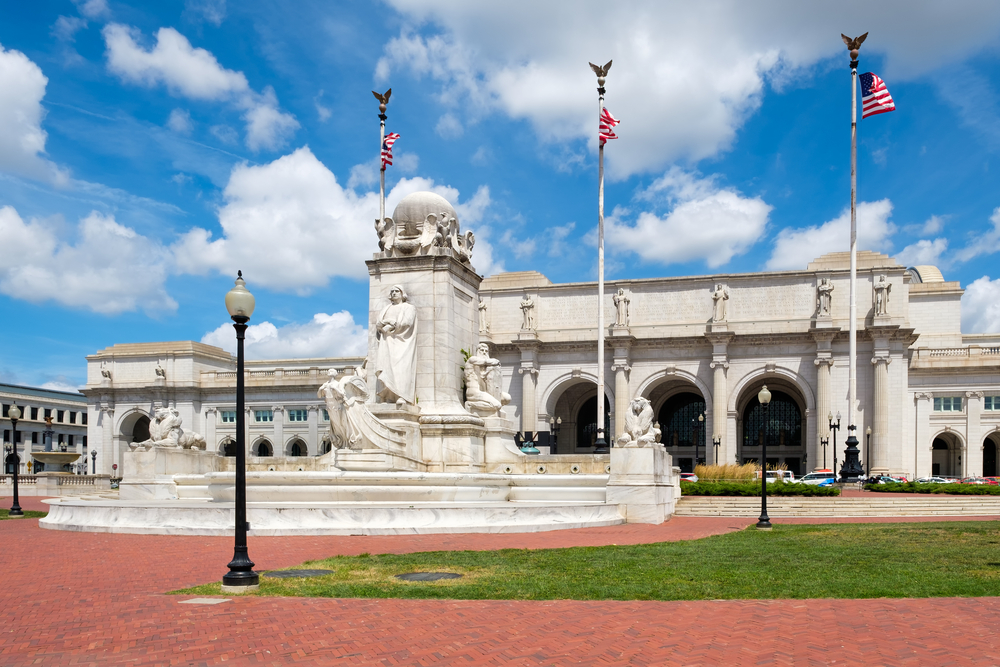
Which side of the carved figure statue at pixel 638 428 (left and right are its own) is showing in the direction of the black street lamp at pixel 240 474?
front

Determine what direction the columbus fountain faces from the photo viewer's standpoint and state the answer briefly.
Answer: facing the viewer and to the left of the viewer

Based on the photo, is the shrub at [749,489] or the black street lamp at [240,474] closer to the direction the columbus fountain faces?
the black street lamp

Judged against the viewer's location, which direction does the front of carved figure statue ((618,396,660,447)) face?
facing the viewer

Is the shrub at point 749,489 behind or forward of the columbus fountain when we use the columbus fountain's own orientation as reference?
behind

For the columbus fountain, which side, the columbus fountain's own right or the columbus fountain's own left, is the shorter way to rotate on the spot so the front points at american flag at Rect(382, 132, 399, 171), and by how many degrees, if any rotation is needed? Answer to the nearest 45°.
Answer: approximately 135° to the columbus fountain's own right

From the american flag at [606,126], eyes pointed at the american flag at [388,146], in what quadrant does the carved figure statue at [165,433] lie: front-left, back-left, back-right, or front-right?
front-left

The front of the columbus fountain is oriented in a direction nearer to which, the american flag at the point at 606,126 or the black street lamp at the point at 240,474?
the black street lamp

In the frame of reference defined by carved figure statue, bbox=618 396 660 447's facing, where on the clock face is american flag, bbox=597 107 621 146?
The american flag is roughly at 6 o'clock from the carved figure statue.

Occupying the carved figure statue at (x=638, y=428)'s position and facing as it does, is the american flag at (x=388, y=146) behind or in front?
behind

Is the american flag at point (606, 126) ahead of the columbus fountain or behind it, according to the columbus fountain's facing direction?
behind
